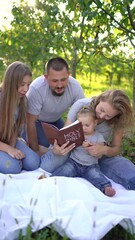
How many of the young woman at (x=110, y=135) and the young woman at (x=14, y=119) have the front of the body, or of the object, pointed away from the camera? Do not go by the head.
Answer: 0

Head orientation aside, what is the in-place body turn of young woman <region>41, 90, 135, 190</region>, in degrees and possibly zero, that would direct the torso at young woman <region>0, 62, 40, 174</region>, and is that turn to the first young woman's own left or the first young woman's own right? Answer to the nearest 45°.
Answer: approximately 45° to the first young woman's own right

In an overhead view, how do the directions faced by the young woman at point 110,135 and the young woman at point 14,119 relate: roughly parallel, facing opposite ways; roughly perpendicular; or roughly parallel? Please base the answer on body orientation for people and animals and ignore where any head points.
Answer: roughly perpendicular

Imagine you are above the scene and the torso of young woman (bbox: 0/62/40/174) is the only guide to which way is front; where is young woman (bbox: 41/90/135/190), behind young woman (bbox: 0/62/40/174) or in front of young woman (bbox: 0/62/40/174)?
in front

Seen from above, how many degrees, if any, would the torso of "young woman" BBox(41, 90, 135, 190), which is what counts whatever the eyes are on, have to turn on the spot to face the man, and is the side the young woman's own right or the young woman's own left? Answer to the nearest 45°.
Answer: approximately 90° to the young woman's own right

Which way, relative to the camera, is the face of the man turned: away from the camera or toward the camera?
toward the camera

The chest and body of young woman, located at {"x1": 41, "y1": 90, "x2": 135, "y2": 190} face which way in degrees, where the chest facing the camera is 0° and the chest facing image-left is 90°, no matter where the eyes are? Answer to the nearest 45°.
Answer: approximately 45°

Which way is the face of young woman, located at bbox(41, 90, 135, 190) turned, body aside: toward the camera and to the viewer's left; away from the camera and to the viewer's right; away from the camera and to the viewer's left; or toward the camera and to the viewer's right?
toward the camera and to the viewer's left

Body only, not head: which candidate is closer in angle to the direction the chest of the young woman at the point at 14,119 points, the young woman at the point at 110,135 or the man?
the young woman
